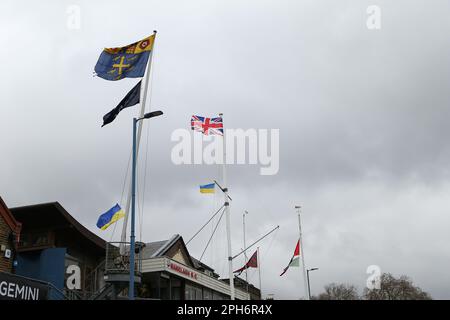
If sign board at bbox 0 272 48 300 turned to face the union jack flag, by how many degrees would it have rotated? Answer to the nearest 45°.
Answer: approximately 90° to its left

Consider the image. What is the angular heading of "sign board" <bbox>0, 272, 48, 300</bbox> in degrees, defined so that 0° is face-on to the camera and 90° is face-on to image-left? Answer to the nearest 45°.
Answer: approximately 315°

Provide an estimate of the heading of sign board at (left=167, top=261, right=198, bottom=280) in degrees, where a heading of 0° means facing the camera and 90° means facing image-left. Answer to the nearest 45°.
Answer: approximately 315°

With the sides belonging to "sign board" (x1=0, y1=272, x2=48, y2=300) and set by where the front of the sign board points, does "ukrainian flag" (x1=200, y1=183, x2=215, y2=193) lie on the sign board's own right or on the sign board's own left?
on the sign board's own left

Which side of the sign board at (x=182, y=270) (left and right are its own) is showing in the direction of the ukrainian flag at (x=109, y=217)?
right

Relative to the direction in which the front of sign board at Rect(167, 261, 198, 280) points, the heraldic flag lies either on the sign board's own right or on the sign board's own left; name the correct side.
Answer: on the sign board's own right
